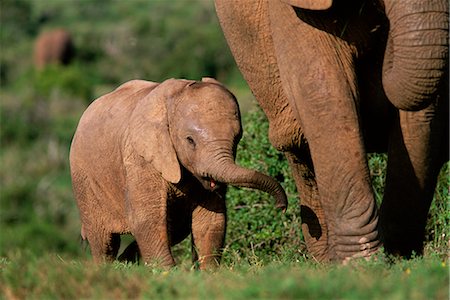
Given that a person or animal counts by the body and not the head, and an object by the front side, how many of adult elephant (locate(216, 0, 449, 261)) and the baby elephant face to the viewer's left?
0

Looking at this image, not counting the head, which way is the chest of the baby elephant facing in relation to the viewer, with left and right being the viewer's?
facing the viewer and to the right of the viewer

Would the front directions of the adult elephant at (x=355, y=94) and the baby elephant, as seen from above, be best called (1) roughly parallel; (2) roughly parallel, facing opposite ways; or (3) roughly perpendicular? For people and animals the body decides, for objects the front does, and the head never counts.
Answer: roughly parallel

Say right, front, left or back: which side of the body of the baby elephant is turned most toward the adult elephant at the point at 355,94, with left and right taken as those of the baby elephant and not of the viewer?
left

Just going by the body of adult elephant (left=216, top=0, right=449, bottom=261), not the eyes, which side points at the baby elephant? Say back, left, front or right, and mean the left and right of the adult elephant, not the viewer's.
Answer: right
